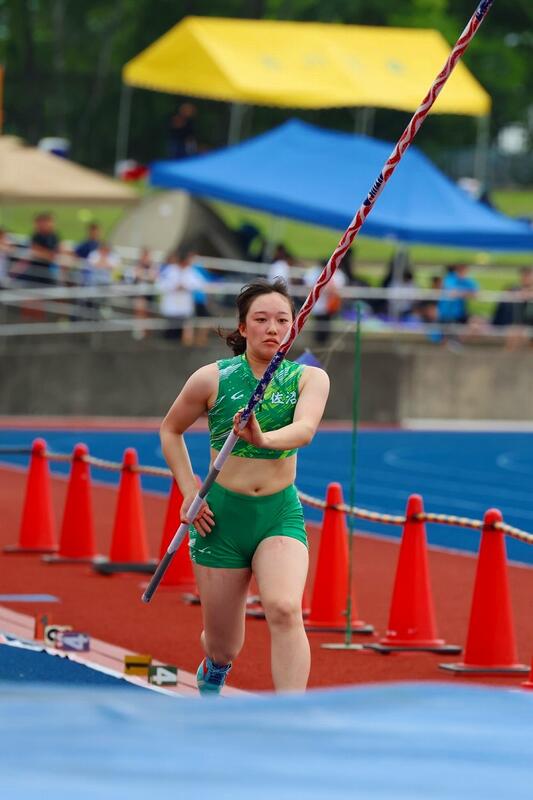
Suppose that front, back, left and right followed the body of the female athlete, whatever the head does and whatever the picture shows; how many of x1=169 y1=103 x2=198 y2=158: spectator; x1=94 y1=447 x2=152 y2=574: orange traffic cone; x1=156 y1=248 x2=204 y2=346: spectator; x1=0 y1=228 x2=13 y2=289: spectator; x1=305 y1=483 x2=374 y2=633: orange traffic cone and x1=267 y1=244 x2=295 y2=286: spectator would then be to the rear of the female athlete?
6

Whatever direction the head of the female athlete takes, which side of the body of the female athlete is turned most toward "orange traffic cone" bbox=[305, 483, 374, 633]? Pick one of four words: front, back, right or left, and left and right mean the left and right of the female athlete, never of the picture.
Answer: back

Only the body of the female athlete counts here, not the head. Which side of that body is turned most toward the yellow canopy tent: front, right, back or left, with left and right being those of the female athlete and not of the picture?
back

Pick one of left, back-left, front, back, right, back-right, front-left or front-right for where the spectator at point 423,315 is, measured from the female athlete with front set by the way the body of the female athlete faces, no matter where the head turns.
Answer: back

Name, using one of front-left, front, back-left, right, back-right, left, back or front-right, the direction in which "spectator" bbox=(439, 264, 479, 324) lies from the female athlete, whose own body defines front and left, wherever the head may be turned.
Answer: back

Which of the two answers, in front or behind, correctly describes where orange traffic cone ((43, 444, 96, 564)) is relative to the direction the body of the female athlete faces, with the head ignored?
behind

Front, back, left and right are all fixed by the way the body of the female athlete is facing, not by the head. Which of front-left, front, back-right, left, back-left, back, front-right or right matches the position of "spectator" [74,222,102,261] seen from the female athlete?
back

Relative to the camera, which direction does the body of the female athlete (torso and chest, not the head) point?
toward the camera

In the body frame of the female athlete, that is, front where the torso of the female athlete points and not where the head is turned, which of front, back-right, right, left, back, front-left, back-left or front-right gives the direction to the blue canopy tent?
back

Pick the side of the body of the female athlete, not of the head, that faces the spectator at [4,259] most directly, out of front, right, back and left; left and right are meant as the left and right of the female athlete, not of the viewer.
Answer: back

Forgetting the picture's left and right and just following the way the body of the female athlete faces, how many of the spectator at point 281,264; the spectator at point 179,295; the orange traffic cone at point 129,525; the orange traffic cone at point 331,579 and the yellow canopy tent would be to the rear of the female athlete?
5

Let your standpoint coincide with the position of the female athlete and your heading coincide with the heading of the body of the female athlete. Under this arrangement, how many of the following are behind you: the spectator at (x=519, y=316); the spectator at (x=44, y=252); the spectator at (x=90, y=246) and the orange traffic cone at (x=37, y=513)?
4

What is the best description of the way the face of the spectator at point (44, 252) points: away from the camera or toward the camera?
toward the camera

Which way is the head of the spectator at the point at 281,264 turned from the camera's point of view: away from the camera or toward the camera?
toward the camera

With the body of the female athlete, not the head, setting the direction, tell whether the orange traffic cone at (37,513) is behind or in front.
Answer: behind

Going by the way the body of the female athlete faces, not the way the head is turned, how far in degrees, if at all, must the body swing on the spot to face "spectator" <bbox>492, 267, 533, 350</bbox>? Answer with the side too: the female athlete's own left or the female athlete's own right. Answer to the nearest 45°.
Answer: approximately 180°
